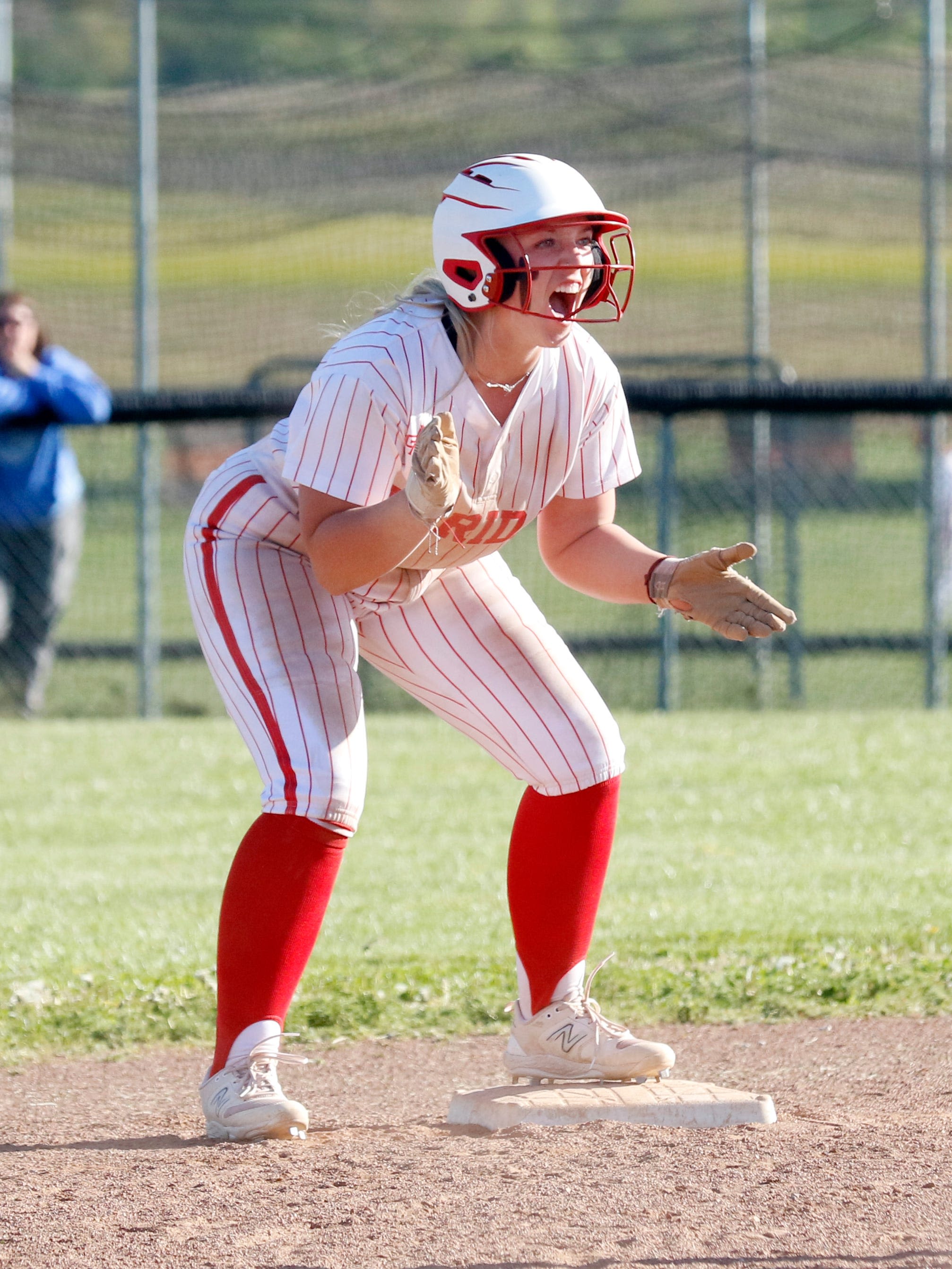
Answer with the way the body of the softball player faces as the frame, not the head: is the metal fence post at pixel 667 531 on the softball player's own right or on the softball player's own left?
on the softball player's own left

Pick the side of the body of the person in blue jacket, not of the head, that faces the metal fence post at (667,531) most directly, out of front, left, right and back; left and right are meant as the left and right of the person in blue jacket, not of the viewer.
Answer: left

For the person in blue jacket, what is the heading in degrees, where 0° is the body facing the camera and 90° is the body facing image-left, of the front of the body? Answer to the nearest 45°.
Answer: approximately 0°

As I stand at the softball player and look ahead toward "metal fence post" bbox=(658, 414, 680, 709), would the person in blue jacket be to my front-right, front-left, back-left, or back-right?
front-left

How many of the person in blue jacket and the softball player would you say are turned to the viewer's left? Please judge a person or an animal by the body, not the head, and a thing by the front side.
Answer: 0

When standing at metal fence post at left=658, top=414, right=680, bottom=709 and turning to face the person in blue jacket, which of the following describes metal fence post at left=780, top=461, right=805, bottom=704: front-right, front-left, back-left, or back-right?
back-right

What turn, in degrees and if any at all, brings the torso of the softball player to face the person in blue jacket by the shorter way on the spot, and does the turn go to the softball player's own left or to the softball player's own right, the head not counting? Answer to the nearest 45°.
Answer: approximately 135° to the softball player's own left

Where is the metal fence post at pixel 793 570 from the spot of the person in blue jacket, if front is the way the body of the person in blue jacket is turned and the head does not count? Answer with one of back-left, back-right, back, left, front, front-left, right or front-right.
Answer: left

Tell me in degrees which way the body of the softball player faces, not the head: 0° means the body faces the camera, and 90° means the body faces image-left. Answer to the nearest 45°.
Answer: approximately 315°

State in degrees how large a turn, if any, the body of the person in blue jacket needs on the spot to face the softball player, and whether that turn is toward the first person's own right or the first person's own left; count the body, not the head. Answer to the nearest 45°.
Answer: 0° — they already face them

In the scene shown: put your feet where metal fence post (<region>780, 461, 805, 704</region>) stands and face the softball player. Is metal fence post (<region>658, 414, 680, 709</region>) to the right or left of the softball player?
right
